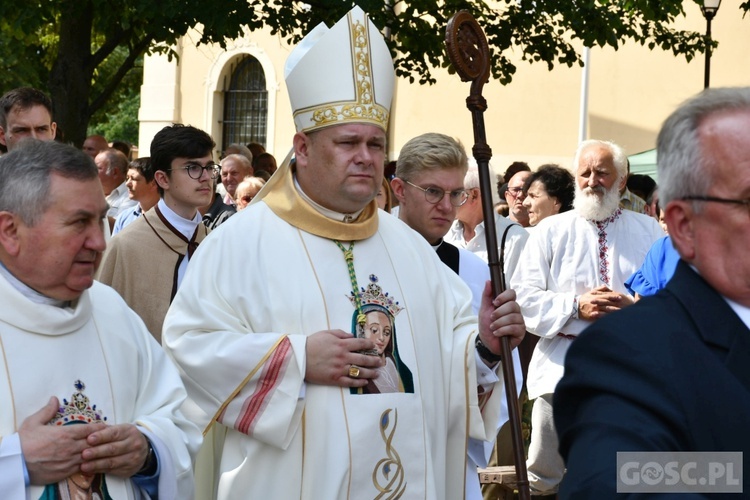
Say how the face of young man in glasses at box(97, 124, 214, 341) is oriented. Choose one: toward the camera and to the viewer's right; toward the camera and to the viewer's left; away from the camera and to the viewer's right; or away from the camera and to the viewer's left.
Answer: toward the camera and to the viewer's right

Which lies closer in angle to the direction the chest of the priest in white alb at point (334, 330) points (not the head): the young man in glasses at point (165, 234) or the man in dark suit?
the man in dark suit

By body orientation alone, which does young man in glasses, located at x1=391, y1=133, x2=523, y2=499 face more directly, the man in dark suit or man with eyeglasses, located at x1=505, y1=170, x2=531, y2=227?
the man in dark suit

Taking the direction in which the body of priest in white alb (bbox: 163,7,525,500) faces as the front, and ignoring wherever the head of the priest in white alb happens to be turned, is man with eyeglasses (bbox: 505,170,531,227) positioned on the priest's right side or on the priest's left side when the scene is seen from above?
on the priest's left side

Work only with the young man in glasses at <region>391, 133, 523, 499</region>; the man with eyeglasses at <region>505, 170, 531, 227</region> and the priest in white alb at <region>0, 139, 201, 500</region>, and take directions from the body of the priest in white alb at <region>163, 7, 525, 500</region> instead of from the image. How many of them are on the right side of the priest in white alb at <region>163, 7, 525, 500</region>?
1

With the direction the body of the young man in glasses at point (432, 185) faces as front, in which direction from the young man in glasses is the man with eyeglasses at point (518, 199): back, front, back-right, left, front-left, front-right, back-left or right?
back-left

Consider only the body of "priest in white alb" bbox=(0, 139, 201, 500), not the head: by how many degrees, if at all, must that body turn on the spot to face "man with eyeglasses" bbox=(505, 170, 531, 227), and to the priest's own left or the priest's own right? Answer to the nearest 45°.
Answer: approximately 90° to the priest's own left
